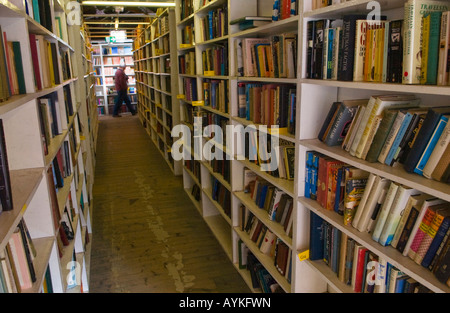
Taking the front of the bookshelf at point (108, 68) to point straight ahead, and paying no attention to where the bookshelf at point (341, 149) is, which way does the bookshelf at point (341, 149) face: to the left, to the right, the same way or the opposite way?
to the right

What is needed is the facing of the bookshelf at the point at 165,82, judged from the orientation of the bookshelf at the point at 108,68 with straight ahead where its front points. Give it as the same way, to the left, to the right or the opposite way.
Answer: to the right

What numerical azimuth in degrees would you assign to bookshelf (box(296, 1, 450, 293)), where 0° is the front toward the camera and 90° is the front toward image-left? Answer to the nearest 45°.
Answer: approximately 45°

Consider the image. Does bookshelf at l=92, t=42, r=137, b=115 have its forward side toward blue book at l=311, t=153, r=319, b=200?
yes

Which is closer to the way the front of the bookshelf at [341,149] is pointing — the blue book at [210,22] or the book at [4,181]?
the book

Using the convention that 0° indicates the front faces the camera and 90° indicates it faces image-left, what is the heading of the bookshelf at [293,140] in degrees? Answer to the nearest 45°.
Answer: approximately 45°

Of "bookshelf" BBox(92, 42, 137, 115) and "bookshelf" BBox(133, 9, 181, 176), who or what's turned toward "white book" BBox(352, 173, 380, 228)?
"bookshelf" BBox(92, 42, 137, 115)

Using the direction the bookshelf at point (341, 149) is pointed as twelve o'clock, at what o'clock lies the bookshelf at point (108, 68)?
the bookshelf at point (108, 68) is roughly at 3 o'clock from the bookshelf at point (341, 149).

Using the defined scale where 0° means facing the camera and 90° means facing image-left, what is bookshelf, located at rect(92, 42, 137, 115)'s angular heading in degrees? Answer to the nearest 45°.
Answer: approximately 0°

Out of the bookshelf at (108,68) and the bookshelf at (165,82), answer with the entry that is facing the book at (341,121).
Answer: the bookshelf at (108,68)

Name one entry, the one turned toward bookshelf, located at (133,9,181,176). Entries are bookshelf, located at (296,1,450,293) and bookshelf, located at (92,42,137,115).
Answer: bookshelf, located at (92,42,137,115)

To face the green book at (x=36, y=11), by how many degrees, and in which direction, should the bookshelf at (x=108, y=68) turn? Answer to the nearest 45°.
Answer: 0° — it already faces it

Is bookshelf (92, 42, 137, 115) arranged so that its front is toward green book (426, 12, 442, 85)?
yes
